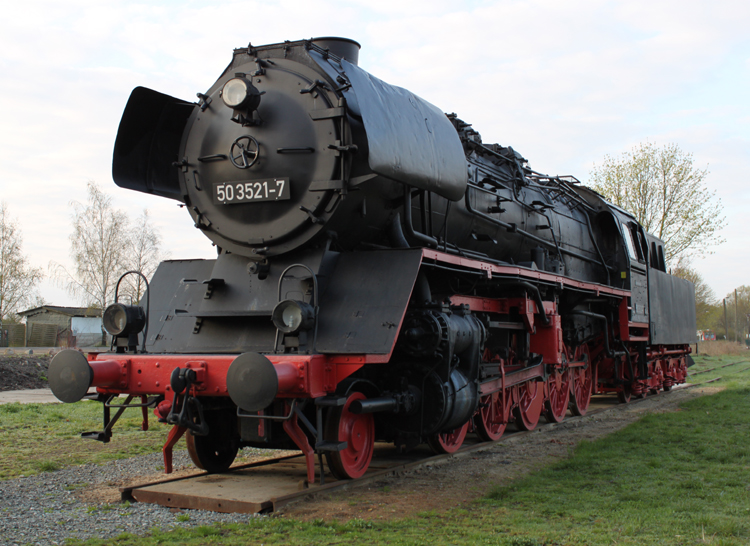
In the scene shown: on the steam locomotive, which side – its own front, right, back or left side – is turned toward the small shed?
right

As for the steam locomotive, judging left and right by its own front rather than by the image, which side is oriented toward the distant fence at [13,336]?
right

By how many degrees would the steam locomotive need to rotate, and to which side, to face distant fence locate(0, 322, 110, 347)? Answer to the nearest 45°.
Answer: approximately 90° to its right

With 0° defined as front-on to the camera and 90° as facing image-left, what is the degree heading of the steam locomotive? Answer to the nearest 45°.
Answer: approximately 45°
